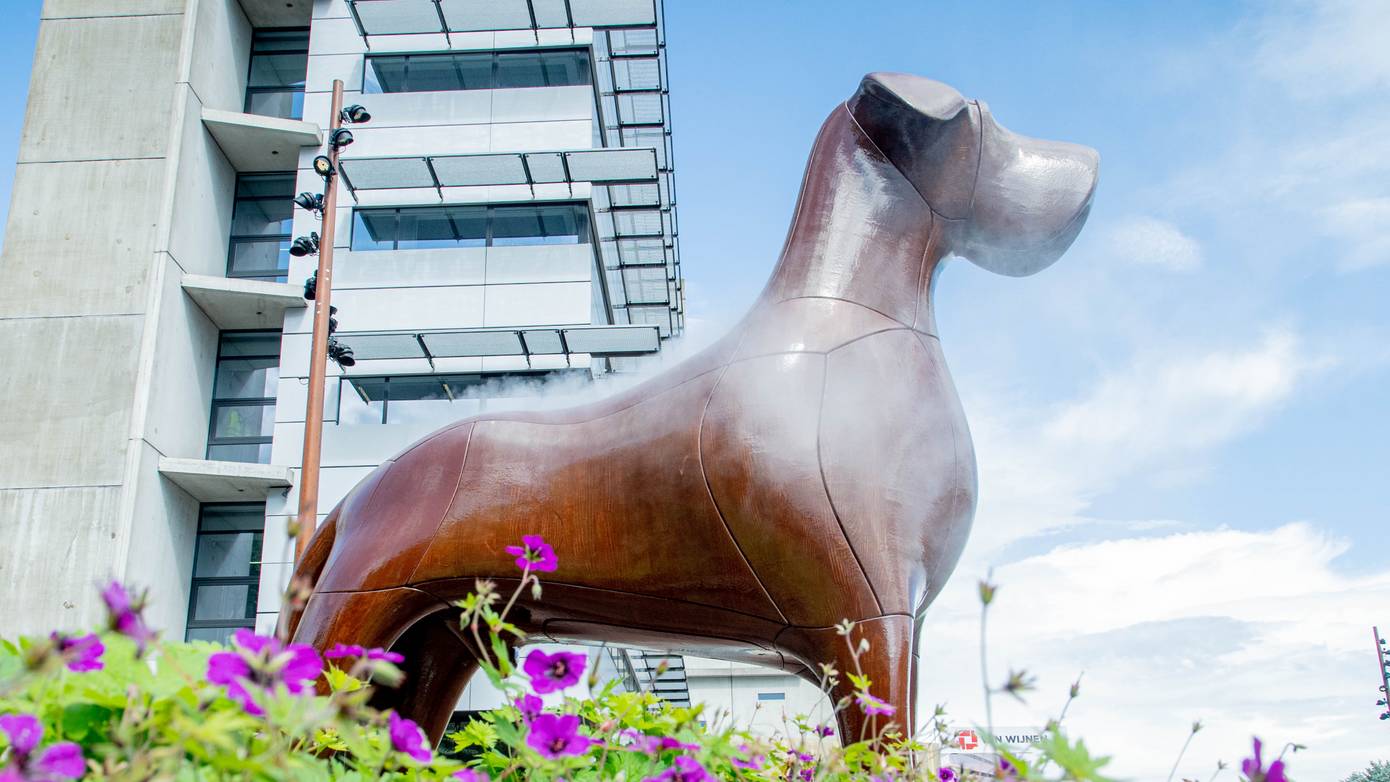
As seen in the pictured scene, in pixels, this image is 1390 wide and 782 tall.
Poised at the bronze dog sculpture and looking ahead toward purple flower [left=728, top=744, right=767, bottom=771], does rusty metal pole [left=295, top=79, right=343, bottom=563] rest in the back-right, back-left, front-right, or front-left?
back-right

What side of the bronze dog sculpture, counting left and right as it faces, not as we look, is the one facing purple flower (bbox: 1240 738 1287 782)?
right

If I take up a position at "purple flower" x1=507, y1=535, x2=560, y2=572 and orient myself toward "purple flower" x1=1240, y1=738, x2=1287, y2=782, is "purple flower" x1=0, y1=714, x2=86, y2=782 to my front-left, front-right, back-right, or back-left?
back-right

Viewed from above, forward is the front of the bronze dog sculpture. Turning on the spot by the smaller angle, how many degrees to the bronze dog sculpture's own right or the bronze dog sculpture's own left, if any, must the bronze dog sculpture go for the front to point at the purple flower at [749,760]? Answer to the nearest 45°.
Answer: approximately 90° to the bronze dog sculpture's own right

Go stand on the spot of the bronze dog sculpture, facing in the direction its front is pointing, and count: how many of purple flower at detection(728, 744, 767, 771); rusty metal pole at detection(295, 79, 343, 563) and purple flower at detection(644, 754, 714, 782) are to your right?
2

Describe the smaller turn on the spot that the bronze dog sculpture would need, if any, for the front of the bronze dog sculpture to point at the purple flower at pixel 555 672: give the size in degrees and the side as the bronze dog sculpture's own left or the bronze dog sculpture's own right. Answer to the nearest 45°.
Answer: approximately 90° to the bronze dog sculpture's own right

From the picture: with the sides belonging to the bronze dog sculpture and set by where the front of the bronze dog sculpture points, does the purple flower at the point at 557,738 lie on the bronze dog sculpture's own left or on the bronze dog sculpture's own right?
on the bronze dog sculpture's own right

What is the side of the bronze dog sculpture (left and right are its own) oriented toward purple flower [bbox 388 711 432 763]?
right

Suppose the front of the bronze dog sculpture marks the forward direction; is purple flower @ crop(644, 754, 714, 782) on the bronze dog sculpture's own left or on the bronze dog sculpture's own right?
on the bronze dog sculpture's own right

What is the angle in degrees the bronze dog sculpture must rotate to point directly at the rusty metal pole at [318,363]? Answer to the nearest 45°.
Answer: approximately 135° to its left

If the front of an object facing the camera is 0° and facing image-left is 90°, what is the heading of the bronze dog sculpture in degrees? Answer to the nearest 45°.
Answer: approximately 270°
